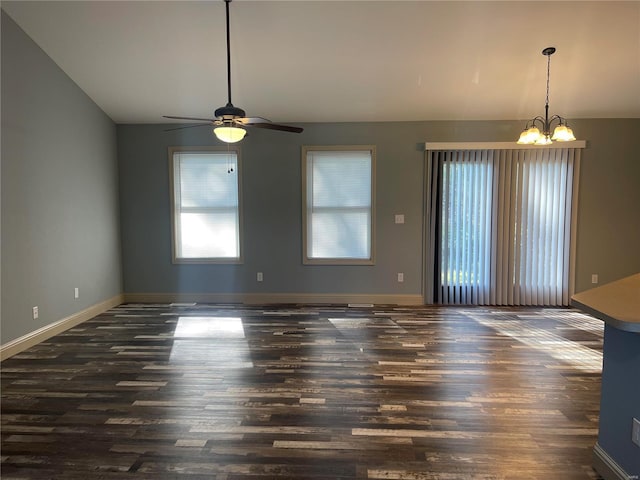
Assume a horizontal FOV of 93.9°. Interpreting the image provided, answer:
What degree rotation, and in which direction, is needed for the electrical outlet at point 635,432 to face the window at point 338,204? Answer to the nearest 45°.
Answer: approximately 90° to its right

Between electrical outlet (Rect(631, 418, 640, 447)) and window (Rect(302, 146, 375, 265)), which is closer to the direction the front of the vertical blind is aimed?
the electrical outlet

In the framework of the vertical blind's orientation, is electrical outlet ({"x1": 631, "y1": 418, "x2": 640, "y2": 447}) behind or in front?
in front

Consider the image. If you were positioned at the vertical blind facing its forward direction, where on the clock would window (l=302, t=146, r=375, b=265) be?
The window is roughly at 2 o'clock from the vertical blind.

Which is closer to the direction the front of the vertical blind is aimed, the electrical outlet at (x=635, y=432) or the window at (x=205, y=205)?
the electrical outlet

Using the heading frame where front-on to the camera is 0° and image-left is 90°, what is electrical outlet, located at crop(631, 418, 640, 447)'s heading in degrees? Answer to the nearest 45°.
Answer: approximately 45°

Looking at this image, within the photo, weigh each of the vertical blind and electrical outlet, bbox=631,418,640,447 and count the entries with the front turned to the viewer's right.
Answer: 0

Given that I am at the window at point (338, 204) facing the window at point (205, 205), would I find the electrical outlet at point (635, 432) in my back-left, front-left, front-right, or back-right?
back-left

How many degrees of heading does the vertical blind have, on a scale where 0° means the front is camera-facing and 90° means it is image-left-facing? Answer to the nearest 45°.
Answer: approximately 0°
